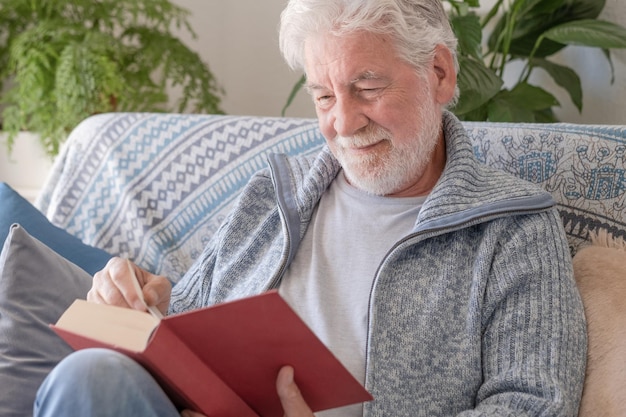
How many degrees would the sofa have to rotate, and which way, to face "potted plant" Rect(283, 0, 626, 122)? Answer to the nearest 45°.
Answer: approximately 135° to its left

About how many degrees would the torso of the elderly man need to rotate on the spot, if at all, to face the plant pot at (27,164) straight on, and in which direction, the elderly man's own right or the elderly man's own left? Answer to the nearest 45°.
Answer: approximately 90° to the elderly man's own right

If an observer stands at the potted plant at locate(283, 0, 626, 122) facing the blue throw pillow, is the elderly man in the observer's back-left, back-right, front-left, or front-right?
front-left

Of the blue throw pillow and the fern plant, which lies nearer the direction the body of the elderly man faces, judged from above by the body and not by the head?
the blue throw pillow

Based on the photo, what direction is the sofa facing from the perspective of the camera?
toward the camera

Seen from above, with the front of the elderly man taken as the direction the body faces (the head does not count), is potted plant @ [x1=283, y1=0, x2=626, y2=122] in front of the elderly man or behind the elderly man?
behind

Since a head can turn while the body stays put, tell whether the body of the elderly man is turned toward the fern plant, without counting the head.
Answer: no

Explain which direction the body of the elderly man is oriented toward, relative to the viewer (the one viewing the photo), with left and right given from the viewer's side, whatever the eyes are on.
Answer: facing the viewer and to the left of the viewer

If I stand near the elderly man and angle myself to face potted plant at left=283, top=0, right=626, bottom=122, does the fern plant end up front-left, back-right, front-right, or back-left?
front-left

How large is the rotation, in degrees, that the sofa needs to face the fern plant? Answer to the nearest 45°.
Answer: approximately 180°

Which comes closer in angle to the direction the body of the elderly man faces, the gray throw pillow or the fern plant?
the gray throw pillow

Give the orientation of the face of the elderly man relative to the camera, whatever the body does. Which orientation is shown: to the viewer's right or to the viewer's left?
to the viewer's left
